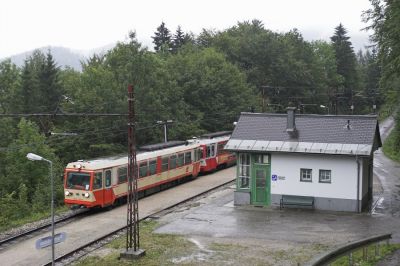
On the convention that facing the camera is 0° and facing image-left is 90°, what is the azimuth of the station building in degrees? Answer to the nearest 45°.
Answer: approximately 0°

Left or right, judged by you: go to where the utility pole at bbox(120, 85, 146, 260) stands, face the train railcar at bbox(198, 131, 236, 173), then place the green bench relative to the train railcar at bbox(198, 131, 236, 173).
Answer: right

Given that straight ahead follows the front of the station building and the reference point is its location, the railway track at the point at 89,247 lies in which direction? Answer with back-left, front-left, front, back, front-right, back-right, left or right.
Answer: front-right

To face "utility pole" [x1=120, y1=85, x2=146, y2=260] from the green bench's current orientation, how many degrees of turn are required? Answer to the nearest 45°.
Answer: approximately 45° to its right

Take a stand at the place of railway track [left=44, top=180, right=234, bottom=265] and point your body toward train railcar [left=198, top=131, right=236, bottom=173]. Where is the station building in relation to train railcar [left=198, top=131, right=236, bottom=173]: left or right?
right

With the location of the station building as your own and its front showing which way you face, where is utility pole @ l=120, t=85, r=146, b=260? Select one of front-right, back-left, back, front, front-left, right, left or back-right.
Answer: front-right

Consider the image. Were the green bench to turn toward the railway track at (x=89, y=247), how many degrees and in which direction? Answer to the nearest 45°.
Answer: approximately 45° to its right

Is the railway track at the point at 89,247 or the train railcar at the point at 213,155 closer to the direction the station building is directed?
the railway track

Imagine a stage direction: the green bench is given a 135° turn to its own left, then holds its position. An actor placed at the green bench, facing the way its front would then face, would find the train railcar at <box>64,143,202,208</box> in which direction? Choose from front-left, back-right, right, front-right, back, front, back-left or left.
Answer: back-left
